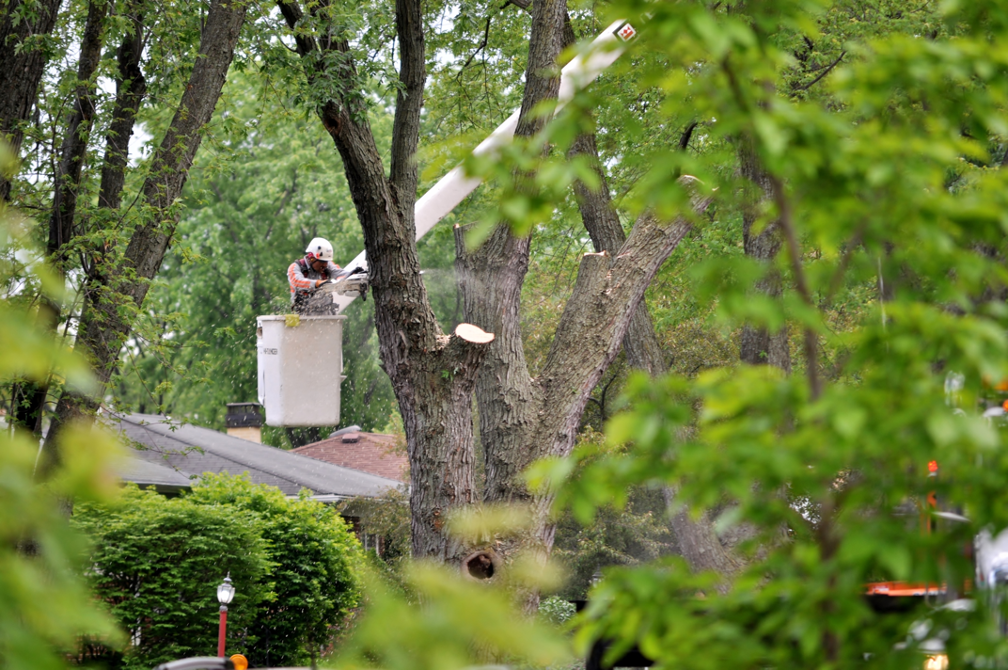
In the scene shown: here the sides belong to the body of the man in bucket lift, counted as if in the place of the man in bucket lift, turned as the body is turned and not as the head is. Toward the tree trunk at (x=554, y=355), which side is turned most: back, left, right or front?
front

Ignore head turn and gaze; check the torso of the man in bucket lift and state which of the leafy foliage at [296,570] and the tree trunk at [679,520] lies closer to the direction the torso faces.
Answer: the tree trunk

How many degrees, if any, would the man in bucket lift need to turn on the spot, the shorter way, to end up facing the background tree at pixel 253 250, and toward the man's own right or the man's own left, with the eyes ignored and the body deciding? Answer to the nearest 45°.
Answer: approximately 135° to the man's own left

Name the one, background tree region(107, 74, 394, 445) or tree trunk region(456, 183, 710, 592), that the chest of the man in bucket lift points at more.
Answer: the tree trunk

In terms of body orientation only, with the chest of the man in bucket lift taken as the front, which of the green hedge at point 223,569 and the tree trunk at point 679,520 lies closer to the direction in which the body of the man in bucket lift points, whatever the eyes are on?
the tree trunk

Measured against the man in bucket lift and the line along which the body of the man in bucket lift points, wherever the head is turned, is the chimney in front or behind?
behind

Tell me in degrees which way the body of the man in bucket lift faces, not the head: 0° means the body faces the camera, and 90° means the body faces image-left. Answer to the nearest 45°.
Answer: approximately 315°

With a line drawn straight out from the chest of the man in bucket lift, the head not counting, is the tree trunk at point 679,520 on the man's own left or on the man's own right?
on the man's own left

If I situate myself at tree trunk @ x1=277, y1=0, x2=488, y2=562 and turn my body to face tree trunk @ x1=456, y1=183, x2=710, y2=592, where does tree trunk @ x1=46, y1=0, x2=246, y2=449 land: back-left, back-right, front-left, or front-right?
back-left
